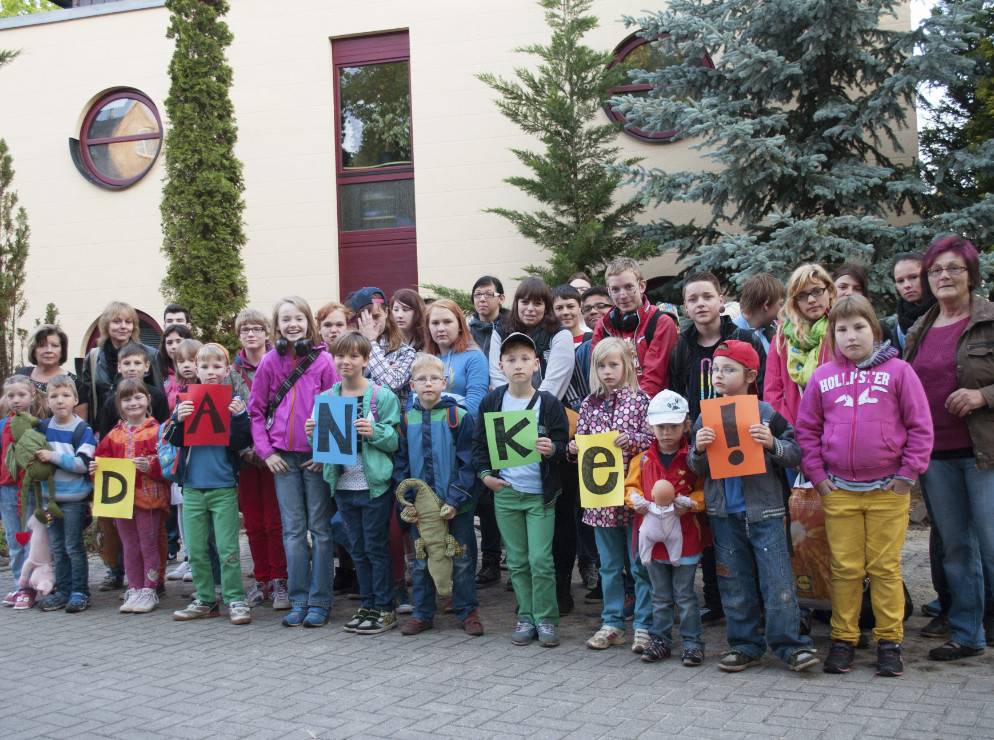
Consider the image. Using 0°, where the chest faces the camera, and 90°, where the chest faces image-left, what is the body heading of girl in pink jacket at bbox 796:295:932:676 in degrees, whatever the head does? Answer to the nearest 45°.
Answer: approximately 0°

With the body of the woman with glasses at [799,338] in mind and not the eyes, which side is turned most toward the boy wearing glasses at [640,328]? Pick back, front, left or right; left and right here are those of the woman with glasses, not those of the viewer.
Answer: right

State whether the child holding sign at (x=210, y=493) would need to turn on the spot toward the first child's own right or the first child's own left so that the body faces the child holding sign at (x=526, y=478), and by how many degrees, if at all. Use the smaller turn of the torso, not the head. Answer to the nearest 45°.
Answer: approximately 45° to the first child's own left

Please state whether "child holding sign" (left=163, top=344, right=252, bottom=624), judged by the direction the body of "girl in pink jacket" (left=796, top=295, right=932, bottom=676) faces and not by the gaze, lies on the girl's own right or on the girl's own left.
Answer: on the girl's own right

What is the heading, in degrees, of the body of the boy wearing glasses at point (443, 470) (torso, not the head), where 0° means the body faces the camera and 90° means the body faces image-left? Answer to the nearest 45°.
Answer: approximately 0°

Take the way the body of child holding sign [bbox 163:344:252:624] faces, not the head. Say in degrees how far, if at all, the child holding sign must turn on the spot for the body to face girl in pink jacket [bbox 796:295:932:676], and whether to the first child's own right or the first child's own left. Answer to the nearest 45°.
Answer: approximately 45° to the first child's own left
